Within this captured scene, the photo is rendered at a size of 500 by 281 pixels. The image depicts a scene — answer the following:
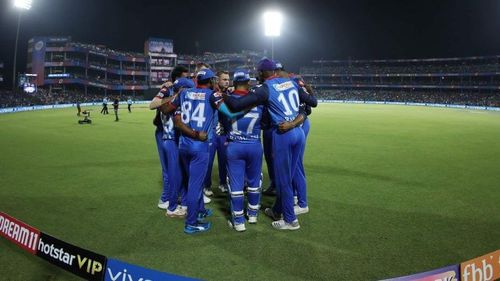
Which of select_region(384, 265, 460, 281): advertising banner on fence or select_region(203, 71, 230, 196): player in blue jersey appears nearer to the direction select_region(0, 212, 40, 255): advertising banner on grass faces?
the advertising banner on fence

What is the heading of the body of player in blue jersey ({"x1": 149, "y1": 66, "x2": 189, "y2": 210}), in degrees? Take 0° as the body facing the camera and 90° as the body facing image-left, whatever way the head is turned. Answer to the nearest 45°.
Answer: approximately 270°

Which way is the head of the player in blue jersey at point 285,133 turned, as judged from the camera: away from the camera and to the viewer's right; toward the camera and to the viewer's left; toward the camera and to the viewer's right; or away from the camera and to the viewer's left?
away from the camera and to the viewer's left

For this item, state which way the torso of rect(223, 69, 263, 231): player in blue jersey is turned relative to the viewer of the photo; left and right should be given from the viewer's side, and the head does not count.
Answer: facing away from the viewer

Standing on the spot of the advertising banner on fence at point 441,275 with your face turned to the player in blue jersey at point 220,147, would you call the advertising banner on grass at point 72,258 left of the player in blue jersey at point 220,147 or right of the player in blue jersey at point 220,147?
left

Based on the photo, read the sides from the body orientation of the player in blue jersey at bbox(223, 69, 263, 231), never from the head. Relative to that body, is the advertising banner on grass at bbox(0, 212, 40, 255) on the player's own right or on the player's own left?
on the player's own left

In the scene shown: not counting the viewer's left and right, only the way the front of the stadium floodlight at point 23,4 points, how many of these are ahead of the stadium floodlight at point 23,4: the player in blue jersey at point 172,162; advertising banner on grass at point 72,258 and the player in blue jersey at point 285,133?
3

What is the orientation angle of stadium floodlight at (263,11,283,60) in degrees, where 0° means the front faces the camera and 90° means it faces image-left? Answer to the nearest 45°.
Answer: approximately 0°

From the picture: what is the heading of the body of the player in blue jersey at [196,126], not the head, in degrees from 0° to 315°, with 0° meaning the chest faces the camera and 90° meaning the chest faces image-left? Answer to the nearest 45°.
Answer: approximately 225°
